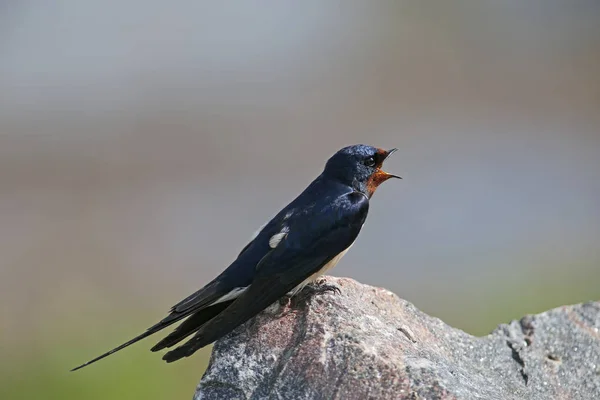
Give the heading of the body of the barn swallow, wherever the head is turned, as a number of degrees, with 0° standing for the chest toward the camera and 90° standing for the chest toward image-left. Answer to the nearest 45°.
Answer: approximately 270°
